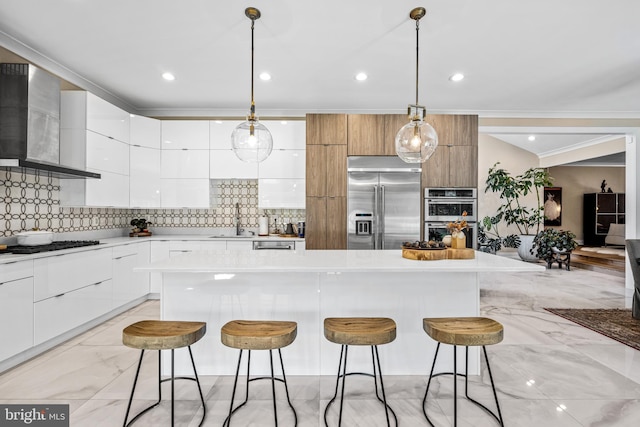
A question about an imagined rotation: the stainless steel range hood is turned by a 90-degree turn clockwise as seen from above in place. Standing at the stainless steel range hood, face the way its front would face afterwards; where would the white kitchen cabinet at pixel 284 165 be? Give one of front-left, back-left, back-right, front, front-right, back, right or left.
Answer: back-left

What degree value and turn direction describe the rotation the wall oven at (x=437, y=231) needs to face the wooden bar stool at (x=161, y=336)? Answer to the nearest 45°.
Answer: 0° — it already faces it

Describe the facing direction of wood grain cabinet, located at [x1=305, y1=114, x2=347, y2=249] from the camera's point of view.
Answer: facing the viewer

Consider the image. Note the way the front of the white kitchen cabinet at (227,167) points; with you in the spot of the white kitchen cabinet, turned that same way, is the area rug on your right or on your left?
on your left

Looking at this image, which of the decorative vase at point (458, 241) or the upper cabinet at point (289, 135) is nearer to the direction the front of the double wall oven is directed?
the decorative vase

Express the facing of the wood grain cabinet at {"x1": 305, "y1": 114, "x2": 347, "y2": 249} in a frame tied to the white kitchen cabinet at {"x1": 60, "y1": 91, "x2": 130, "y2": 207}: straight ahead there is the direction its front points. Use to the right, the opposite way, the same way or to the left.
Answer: to the right

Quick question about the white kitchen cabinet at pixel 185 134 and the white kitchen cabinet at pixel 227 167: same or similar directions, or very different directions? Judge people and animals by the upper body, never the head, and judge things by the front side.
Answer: same or similar directions

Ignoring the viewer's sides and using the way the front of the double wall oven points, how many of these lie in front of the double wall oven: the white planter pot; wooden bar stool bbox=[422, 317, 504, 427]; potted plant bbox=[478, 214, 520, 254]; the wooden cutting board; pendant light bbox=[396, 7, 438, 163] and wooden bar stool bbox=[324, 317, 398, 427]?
4

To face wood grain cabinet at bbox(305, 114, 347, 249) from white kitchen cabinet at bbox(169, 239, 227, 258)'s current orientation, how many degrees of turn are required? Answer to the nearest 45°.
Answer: approximately 90° to its left

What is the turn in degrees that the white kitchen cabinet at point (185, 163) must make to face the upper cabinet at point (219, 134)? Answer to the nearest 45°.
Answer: approximately 90° to its left

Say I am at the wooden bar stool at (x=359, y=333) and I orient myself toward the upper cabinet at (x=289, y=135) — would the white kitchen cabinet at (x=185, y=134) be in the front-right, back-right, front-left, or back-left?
front-left

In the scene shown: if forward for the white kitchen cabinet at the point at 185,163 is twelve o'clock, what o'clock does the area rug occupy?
The area rug is roughly at 10 o'clock from the white kitchen cabinet.

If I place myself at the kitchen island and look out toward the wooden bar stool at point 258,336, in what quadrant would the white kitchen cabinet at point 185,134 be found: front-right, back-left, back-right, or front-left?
back-right

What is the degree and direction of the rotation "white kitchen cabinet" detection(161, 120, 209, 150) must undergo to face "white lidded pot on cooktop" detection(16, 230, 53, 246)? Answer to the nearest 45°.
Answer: approximately 45° to its right

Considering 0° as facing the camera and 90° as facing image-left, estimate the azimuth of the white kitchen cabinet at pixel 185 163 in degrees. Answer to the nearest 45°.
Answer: approximately 0°

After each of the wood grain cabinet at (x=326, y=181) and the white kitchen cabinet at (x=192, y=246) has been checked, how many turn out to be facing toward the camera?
2

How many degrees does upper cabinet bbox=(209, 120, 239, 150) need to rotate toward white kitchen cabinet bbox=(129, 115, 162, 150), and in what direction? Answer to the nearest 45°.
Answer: approximately 90° to its right

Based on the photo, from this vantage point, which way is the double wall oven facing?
toward the camera
